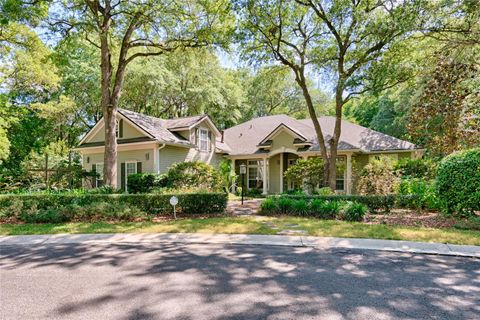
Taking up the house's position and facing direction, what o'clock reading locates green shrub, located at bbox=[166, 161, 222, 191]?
The green shrub is roughly at 1 o'clock from the house.

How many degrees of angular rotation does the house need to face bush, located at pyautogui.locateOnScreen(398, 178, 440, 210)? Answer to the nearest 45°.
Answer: approximately 45° to its left

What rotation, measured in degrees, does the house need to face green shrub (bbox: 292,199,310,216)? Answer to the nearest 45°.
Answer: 0° — it already faces it

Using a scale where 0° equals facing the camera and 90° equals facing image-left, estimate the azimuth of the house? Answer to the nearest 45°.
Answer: approximately 0°

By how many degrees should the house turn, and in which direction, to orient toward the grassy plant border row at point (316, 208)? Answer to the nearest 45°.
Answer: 0° — it already faces it
